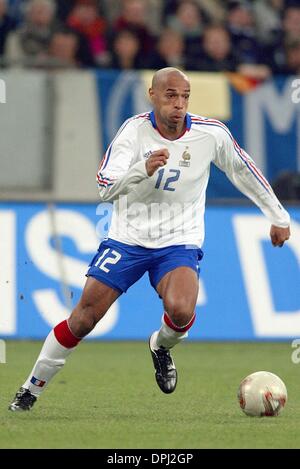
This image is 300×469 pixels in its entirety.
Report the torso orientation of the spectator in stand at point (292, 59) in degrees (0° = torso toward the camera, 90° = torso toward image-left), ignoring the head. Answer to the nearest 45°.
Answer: approximately 0°

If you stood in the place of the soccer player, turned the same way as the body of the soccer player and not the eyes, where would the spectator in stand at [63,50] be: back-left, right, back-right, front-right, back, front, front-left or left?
back

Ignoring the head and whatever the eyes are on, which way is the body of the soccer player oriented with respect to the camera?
toward the camera

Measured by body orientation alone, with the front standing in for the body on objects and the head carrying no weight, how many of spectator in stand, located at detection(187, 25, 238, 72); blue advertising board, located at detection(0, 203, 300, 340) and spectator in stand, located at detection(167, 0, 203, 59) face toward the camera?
3

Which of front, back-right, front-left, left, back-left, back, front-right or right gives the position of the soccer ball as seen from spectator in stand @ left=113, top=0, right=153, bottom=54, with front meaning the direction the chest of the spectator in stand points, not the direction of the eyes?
front

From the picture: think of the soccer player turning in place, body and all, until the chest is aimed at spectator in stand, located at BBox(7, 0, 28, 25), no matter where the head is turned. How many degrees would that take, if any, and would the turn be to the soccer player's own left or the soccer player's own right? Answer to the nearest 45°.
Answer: approximately 180°

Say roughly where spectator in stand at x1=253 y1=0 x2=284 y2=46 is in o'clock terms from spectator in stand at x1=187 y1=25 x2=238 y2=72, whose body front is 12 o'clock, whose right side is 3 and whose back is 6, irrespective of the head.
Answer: spectator in stand at x1=253 y1=0 x2=284 y2=46 is roughly at 7 o'clock from spectator in stand at x1=187 y1=25 x2=238 y2=72.

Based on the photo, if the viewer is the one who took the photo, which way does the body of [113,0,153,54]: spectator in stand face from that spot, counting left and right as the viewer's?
facing the viewer
